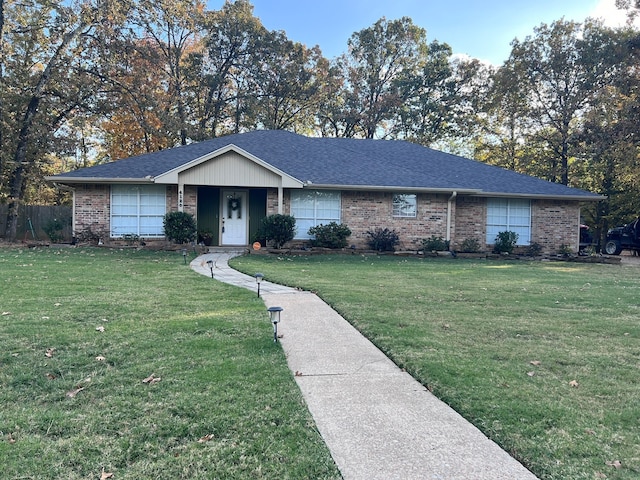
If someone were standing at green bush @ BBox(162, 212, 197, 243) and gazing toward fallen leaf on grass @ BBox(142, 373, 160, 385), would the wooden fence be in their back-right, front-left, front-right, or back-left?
back-right

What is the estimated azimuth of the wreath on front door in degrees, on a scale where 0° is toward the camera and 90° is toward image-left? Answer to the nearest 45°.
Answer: approximately 0°

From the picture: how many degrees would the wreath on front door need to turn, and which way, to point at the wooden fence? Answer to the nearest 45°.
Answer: approximately 135° to its right

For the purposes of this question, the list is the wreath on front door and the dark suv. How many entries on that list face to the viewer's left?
1

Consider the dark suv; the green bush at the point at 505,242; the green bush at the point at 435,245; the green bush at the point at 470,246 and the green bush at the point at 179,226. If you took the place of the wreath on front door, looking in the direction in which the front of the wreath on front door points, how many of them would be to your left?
4

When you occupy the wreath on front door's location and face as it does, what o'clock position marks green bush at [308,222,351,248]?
The green bush is roughly at 10 o'clock from the wreath on front door.

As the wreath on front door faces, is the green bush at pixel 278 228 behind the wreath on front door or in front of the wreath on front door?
in front

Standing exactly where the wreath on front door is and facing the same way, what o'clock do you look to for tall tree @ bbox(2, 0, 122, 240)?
The tall tree is roughly at 4 o'clock from the wreath on front door.

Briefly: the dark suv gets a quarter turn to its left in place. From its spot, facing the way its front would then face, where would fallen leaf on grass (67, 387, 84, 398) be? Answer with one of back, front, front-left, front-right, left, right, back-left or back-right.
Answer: front

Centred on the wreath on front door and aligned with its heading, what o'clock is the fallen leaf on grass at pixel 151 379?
The fallen leaf on grass is roughly at 12 o'clock from the wreath on front door.

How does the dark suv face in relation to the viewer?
to the viewer's left

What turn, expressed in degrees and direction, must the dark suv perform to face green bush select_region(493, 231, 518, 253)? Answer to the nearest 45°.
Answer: approximately 45° to its left
